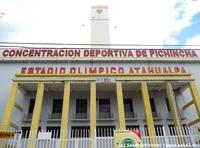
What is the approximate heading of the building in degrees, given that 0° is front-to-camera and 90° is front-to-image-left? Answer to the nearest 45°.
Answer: approximately 0°
